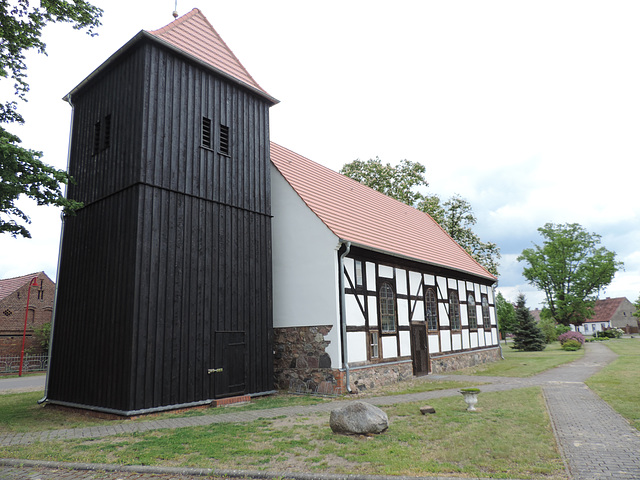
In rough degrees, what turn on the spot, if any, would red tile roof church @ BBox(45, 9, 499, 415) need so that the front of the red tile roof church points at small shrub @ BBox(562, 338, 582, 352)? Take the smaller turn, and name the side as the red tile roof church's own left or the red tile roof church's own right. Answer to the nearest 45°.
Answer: approximately 90° to the red tile roof church's own left

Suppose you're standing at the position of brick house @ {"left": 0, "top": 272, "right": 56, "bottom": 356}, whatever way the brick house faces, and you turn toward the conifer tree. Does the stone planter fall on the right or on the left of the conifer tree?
right

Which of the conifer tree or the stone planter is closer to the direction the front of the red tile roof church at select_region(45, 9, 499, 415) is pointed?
the stone planter
